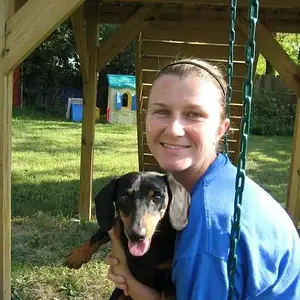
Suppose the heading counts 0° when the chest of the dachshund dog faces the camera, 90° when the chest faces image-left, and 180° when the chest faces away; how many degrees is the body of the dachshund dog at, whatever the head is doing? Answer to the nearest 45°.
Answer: approximately 0°

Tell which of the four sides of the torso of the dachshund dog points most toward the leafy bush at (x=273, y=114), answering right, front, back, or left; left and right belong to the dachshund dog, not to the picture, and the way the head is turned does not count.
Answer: back
